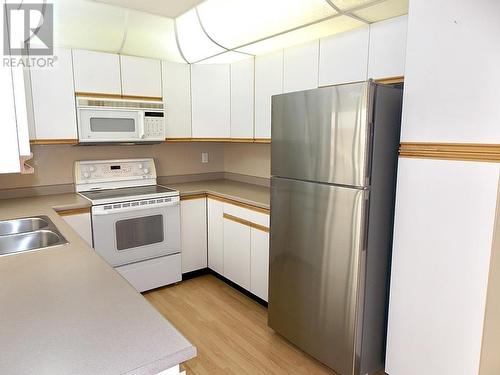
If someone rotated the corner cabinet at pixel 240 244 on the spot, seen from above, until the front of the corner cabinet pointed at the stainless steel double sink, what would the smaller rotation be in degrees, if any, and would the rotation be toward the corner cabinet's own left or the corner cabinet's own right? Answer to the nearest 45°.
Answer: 0° — it already faces it

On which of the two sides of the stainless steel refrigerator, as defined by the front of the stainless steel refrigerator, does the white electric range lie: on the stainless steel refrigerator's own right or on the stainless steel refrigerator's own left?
on the stainless steel refrigerator's own right

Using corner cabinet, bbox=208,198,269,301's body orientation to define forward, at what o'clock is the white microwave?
The white microwave is roughly at 2 o'clock from the corner cabinet.

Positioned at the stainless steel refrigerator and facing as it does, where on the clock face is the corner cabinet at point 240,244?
The corner cabinet is roughly at 3 o'clock from the stainless steel refrigerator.

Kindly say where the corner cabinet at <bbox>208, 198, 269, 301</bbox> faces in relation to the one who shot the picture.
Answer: facing the viewer and to the left of the viewer

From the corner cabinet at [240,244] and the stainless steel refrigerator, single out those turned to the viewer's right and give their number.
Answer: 0

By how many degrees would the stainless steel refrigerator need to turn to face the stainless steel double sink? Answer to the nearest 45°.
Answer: approximately 45° to its right

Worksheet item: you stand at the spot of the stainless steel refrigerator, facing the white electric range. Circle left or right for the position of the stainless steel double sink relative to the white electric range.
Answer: left

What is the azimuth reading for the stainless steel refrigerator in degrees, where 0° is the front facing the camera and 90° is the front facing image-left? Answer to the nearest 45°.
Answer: approximately 45°
